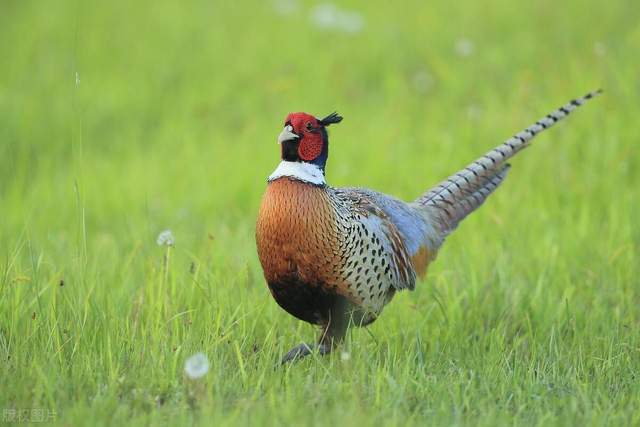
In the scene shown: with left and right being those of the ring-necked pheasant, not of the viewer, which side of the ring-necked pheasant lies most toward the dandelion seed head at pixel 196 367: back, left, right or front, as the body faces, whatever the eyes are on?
front

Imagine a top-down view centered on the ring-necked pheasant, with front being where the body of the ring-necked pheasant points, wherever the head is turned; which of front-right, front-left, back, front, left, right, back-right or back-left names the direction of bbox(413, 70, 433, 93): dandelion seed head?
back-right

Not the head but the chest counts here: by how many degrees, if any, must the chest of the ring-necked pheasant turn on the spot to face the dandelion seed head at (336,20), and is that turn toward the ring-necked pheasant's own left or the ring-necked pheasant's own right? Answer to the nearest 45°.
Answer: approximately 135° to the ring-necked pheasant's own right

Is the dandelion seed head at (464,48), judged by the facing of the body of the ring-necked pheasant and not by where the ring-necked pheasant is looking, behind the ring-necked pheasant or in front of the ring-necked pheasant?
behind

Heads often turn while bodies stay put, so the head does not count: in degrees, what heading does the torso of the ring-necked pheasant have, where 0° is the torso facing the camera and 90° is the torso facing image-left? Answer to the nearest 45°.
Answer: approximately 45°

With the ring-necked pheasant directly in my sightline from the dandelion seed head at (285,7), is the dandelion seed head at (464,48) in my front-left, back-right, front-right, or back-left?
front-left

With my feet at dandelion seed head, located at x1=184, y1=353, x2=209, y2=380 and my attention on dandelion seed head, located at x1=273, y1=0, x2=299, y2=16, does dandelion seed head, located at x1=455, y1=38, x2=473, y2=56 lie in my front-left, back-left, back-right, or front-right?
front-right

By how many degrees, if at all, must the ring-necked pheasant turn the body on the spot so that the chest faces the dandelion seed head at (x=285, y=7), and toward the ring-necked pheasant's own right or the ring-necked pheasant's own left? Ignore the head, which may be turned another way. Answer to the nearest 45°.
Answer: approximately 135° to the ring-necked pheasant's own right
